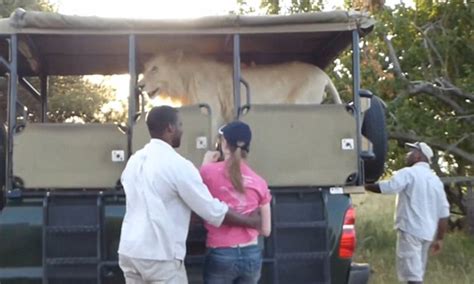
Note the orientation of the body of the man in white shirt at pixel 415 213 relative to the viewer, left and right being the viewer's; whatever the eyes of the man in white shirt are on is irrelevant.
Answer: facing away from the viewer and to the left of the viewer

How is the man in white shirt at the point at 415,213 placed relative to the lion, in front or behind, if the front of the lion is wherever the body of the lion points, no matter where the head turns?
behind

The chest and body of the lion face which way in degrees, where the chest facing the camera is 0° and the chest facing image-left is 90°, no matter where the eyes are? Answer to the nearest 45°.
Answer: approximately 90°
